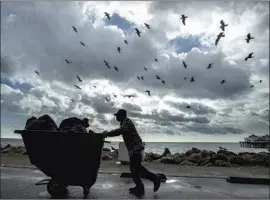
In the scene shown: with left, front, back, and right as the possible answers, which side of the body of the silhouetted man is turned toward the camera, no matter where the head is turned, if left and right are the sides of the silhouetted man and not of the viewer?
left

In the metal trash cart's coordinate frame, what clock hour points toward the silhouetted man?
The silhouetted man is roughly at 6 o'clock from the metal trash cart.

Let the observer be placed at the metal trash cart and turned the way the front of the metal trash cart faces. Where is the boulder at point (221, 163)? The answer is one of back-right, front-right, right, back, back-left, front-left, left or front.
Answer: back-right

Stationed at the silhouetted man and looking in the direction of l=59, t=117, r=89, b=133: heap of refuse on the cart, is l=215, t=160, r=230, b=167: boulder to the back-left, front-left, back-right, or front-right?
back-right

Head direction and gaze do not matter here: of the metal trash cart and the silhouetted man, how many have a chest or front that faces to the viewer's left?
2

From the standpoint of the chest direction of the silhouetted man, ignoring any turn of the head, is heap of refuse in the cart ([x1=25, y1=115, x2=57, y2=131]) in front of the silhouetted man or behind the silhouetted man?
in front

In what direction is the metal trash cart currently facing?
to the viewer's left

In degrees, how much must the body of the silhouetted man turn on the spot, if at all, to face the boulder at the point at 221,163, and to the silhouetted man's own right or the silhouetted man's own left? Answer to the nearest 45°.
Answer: approximately 135° to the silhouetted man's own right
